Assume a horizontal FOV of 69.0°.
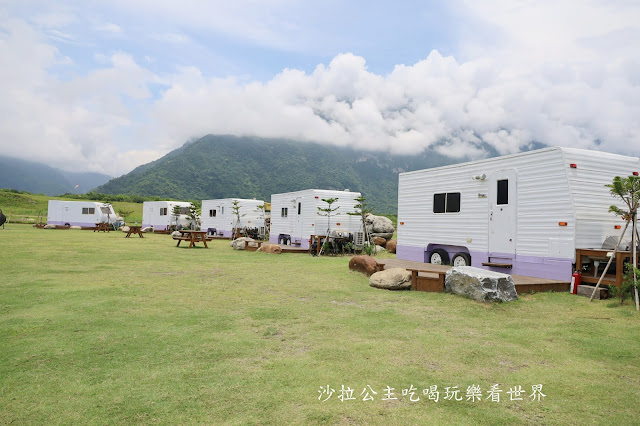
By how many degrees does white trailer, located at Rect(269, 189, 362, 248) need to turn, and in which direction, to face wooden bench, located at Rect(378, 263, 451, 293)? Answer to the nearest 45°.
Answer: approximately 45° to its right

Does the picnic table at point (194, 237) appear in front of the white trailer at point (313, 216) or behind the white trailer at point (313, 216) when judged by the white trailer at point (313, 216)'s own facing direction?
behind

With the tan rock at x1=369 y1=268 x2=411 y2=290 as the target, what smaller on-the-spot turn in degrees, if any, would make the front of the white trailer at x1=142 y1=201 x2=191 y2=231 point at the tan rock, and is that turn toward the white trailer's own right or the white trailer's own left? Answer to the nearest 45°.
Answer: approximately 45° to the white trailer's own right

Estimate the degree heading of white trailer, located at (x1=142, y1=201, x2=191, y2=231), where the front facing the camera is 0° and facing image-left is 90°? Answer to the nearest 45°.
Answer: approximately 315°

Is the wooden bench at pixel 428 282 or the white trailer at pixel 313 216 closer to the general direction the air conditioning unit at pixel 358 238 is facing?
the wooden bench

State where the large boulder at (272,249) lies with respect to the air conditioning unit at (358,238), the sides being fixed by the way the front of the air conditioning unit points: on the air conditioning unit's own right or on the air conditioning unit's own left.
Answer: on the air conditioning unit's own right

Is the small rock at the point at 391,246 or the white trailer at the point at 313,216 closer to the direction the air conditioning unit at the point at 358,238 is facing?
the small rock

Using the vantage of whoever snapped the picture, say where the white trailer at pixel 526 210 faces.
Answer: facing the viewer and to the right of the viewer

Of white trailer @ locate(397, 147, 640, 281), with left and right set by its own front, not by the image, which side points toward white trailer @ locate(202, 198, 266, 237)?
back

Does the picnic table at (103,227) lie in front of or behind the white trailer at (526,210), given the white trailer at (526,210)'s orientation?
behind

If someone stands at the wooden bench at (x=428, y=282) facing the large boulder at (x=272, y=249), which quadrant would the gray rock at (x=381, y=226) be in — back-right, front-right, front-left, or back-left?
front-right

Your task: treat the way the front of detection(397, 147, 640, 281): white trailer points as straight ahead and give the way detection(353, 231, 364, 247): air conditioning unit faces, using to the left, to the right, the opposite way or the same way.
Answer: the same way

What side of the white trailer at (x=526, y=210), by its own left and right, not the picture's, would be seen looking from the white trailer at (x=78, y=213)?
back

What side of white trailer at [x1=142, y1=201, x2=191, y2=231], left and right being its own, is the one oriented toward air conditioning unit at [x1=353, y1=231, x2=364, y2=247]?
front

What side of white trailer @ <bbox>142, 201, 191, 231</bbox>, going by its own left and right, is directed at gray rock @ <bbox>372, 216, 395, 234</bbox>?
front

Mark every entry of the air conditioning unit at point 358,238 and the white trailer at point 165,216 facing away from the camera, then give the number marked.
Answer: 0

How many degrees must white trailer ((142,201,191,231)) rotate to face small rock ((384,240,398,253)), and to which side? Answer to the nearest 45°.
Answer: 0° — it already faces it

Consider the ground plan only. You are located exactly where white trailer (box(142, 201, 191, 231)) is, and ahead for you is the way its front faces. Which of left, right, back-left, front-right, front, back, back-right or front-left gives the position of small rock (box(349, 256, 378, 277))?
front-right

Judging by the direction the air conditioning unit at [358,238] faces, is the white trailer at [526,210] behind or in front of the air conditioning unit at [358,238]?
in front
